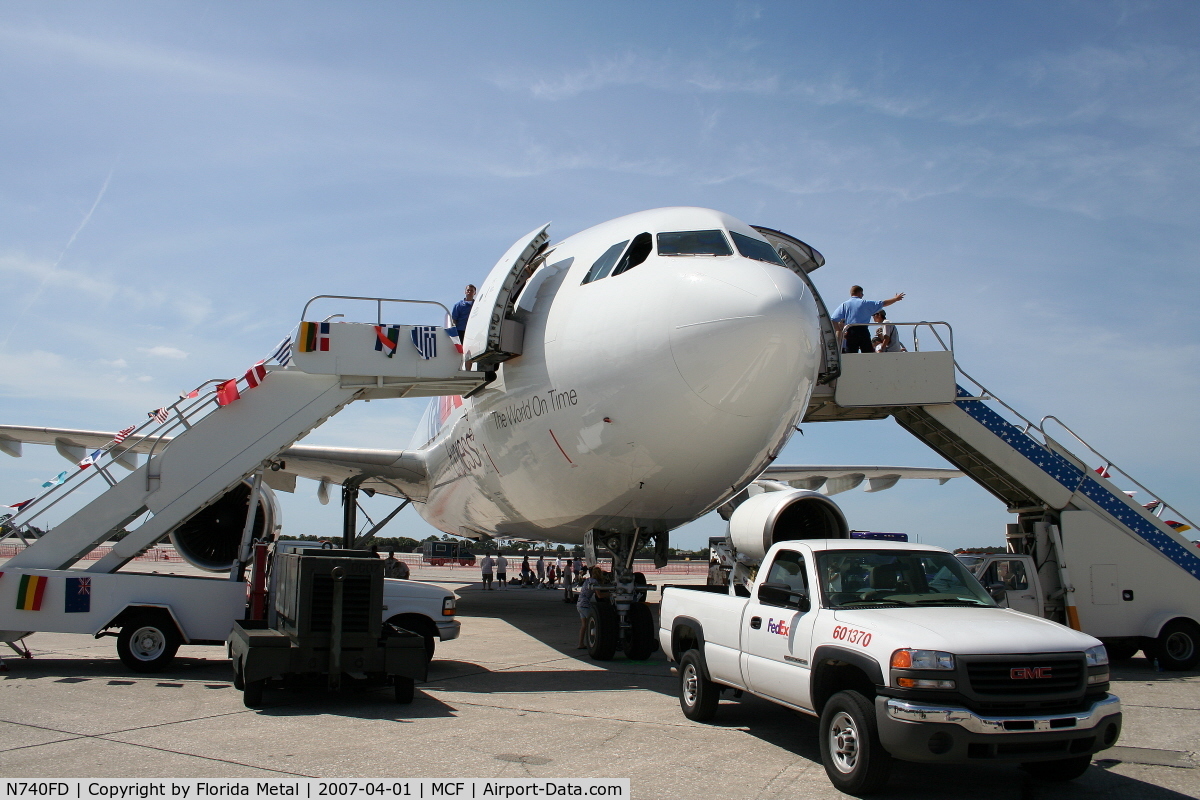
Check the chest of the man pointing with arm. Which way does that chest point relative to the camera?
away from the camera

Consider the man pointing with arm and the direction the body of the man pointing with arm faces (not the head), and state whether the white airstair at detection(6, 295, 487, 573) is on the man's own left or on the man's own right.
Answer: on the man's own left

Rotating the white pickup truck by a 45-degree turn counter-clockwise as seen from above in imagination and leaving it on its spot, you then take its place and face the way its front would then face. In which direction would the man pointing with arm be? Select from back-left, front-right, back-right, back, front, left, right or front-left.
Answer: left

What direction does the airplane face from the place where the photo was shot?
facing the viewer and to the right of the viewer

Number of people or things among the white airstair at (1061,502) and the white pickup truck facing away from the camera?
0

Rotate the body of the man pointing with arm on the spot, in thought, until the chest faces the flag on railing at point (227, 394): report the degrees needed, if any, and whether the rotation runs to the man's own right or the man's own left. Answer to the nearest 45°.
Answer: approximately 135° to the man's own left

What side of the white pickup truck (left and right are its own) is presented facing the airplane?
back

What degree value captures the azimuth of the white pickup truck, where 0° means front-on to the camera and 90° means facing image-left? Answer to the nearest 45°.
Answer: approximately 315°
